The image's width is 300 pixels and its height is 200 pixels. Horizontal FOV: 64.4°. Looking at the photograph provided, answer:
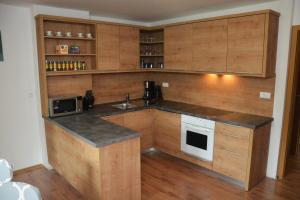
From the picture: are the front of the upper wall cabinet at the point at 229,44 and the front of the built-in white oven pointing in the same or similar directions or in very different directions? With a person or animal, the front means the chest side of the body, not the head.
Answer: same or similar directions

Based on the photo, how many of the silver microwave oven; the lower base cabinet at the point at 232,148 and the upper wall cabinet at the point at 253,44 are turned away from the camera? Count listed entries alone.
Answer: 0

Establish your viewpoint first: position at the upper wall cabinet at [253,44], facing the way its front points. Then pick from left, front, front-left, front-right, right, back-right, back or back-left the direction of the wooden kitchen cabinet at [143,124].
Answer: front-right

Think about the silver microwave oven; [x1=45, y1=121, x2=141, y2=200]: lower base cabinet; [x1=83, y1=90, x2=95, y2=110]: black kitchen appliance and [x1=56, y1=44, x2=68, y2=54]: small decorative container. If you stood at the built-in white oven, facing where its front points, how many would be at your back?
0

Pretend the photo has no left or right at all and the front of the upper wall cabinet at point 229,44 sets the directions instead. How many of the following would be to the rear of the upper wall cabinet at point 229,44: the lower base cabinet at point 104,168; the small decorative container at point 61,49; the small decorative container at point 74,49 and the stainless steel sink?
0

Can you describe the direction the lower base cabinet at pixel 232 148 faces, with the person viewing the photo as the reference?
facing the viewer and to the left of the viewer

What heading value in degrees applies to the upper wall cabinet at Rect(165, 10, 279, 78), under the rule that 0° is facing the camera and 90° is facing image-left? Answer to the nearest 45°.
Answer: approximately 45°

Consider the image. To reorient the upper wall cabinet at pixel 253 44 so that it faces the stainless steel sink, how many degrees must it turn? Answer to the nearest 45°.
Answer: approximately 45° to its right

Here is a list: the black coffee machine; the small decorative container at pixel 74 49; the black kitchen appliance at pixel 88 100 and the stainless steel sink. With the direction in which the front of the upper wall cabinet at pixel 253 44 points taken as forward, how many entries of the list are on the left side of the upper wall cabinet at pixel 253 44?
0

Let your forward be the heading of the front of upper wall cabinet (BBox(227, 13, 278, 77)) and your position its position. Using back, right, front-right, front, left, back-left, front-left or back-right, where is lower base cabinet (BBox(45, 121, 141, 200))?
front

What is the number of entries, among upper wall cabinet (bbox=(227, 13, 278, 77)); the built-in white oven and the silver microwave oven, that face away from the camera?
0

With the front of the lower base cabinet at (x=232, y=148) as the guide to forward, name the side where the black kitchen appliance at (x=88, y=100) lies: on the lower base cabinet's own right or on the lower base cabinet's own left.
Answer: on the lower base cabinet's own right

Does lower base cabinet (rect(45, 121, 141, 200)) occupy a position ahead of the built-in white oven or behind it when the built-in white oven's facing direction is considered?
ahead

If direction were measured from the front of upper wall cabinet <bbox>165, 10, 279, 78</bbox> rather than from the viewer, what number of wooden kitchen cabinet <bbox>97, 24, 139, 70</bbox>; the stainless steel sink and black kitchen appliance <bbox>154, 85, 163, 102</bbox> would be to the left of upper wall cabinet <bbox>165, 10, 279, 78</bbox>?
0

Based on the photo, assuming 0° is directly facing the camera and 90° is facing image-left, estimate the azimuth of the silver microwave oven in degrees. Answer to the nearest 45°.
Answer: approximately 315°

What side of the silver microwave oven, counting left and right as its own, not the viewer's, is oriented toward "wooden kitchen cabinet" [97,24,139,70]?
left

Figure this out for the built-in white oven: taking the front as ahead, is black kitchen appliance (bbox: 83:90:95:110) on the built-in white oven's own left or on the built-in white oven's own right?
on the built-in white oven's own right
